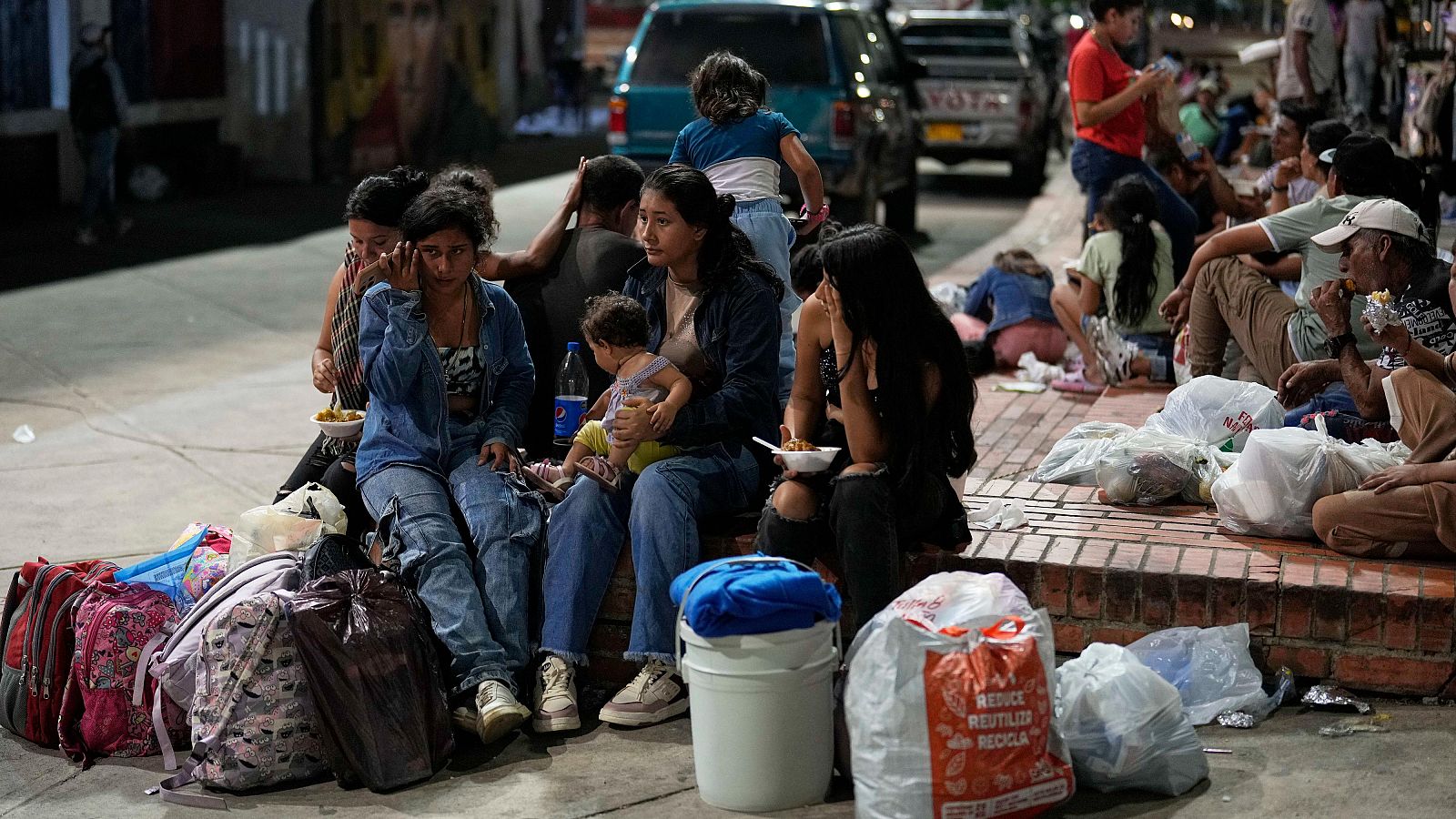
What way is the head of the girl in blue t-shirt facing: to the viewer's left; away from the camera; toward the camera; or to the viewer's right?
away from the camera

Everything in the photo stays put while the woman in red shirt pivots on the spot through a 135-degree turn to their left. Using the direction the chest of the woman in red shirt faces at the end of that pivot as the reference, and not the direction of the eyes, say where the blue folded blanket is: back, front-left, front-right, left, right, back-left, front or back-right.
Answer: back-left

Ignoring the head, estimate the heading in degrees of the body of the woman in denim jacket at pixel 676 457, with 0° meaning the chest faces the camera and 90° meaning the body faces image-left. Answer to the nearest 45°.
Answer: approximately 45°

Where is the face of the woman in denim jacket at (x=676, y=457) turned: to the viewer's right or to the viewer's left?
to the viewer's left

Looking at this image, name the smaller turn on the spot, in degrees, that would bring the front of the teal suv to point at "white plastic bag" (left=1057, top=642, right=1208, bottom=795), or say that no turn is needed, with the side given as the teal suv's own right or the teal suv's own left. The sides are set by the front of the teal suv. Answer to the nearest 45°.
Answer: approximately 180°

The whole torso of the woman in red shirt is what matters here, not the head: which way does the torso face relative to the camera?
to the viewer's right

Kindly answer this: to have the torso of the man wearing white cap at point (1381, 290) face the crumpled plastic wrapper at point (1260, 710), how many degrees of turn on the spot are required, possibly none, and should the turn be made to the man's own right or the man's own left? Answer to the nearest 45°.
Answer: approximately 90° to the man's own left

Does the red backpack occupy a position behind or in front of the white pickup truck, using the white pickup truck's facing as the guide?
behind

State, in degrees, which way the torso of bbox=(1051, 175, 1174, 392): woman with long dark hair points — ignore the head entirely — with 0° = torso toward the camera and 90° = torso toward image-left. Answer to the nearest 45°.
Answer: approximately 135°

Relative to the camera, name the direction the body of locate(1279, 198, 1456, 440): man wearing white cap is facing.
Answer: to the viewer's left

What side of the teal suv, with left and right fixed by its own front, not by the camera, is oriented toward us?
back

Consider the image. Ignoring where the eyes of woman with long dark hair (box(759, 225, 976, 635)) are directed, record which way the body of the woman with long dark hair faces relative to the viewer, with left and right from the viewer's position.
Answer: facing the viewer and to the left of the viewer

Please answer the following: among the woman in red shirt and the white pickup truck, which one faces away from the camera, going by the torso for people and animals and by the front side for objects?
the white pickup truck

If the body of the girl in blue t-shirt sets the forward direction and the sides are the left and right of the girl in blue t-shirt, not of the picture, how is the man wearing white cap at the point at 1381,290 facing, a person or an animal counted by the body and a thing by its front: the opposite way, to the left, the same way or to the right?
to the left

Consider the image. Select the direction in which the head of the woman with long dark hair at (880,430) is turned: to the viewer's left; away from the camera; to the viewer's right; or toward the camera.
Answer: to the viewer's left

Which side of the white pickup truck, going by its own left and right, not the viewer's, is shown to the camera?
back
